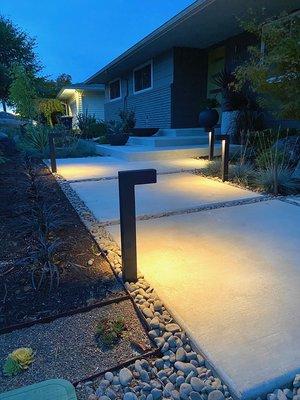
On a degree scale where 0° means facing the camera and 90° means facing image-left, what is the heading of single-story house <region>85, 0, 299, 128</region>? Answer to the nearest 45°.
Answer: approximately 45°

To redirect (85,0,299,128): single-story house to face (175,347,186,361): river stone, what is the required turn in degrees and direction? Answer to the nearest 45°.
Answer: approximately 45° to its left

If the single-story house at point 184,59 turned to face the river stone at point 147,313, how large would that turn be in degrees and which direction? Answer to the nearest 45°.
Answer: approximately 45° to its left

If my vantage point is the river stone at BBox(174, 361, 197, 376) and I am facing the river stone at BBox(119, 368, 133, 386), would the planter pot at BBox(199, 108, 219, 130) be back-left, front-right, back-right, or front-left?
back-right

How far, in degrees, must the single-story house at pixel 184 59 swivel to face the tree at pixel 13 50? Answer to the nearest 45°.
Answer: approximately 90° to its right

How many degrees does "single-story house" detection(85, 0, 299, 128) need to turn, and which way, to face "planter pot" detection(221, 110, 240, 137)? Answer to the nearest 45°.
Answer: approximately 90° to its left

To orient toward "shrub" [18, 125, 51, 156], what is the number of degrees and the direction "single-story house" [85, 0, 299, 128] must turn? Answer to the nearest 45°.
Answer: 0° — it already faces it

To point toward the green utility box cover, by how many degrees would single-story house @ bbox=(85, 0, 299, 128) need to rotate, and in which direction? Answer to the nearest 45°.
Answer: approximately 45° to its left

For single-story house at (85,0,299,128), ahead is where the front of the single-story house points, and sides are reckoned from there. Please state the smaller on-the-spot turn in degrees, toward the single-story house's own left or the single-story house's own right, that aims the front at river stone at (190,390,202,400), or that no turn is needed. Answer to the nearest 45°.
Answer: approximately 45° to the single-story house's own left

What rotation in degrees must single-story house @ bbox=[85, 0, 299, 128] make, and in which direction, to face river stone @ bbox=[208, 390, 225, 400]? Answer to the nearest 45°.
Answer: approximately 45° to its left
